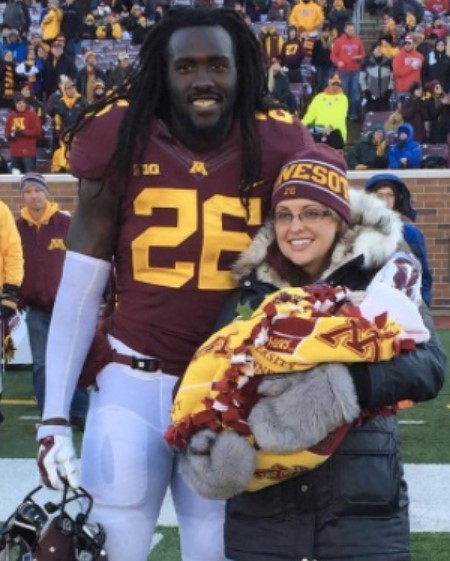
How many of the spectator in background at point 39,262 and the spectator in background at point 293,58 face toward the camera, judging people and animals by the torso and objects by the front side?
2

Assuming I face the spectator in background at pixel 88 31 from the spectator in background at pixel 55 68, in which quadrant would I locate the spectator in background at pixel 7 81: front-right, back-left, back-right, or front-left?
back-left

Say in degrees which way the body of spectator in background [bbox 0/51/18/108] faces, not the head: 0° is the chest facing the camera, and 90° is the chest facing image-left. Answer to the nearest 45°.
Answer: approximately 0°

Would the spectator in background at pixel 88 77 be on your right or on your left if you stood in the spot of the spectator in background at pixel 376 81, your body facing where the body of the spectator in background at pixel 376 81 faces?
on your right

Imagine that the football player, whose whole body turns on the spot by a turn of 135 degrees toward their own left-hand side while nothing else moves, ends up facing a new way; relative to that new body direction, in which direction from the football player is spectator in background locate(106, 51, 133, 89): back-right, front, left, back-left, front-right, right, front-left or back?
front-left

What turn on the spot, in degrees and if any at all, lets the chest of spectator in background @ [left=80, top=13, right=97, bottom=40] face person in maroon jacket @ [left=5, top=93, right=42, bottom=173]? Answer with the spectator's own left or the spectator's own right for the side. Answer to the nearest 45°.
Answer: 0° — they already face them

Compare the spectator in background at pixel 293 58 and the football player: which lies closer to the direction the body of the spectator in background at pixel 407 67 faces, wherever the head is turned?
the football player

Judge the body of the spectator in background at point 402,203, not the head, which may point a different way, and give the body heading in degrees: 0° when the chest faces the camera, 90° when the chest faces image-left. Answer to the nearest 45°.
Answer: approximately 45°
